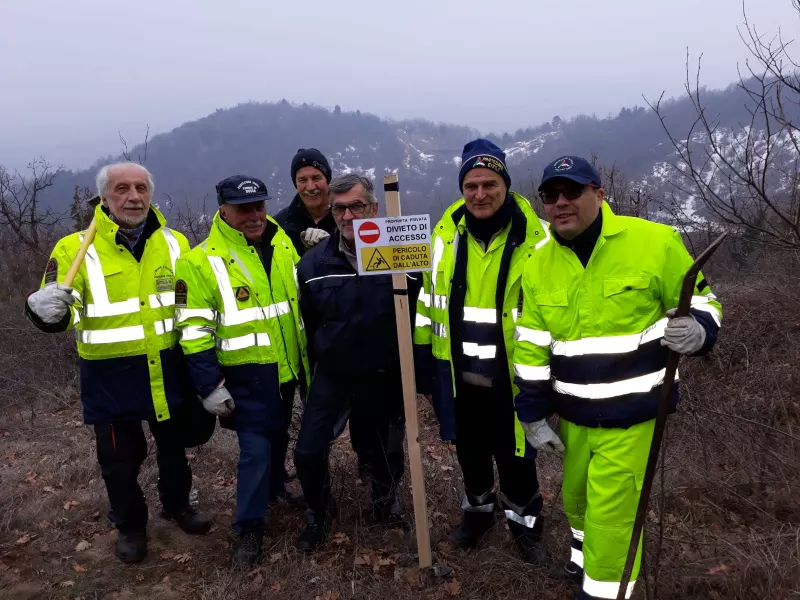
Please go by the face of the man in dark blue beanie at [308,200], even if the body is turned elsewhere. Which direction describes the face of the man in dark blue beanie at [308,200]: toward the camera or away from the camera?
toward the camera

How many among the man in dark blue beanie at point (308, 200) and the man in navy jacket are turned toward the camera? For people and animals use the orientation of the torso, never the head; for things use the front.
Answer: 2

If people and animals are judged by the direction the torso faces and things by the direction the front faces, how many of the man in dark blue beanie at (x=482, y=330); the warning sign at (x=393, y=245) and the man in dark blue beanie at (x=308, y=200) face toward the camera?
3

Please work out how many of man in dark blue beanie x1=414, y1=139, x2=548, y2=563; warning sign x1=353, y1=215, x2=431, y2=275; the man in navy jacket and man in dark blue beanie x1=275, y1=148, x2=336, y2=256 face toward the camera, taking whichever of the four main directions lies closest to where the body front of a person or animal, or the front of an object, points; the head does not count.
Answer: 4

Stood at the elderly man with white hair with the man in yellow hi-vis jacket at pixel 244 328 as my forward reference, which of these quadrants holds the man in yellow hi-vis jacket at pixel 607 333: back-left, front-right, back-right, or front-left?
front-right

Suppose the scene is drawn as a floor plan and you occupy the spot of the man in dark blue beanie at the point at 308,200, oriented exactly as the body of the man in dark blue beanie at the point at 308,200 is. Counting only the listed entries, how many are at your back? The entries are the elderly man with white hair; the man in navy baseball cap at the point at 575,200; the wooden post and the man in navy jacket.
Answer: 0

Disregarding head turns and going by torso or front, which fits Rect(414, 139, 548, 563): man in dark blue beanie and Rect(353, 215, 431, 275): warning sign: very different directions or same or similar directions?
same or similar directions

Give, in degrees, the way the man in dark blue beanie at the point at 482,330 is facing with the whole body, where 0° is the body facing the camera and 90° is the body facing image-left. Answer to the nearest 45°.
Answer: approximately 0°

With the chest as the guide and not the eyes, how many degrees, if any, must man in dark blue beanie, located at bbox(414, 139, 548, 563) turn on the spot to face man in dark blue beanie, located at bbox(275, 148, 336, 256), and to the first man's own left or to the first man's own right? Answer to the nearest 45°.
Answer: approximately 135° to the first man's own right

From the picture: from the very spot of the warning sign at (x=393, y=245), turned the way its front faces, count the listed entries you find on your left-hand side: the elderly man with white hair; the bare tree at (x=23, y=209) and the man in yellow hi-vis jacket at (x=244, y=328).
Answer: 0

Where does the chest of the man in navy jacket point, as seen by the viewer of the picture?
toward the camera

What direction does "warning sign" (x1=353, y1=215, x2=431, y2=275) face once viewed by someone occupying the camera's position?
facing the viewer

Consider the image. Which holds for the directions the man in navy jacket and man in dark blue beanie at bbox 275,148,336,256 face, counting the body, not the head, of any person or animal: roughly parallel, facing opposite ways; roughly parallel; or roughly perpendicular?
roughly parallel

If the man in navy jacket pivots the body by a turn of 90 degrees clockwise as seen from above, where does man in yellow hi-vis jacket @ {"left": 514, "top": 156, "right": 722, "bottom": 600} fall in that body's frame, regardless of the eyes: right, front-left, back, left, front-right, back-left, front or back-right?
back-left
